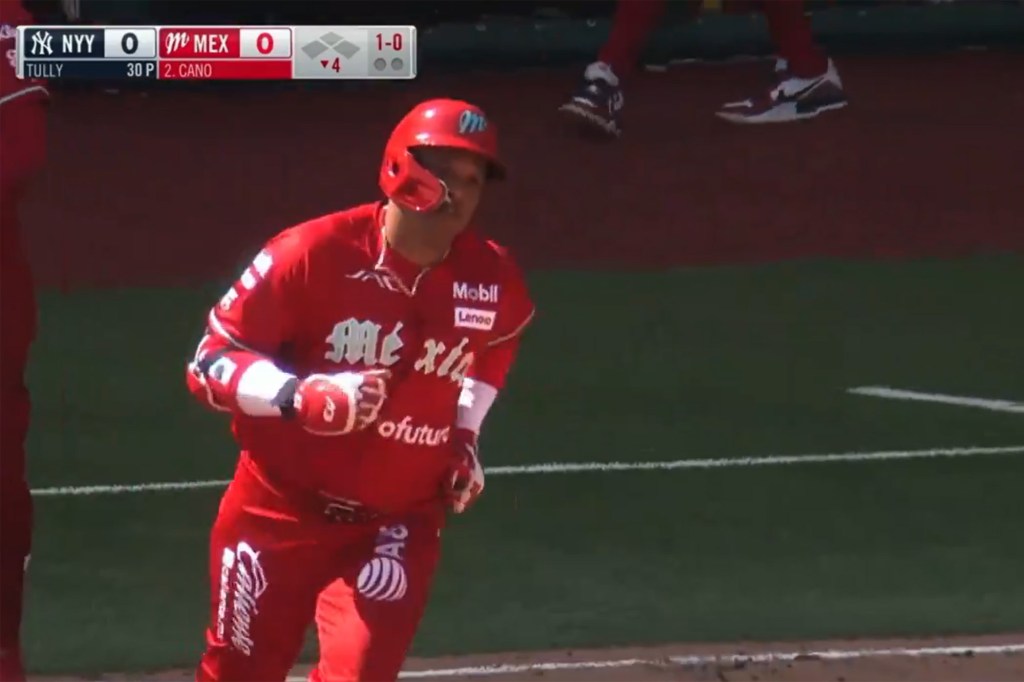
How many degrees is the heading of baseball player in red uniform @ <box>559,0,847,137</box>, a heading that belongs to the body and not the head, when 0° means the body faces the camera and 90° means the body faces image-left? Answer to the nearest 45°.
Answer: approximately 90°

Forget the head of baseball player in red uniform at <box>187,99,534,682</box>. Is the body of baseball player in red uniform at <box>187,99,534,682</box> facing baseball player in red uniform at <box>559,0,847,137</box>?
no

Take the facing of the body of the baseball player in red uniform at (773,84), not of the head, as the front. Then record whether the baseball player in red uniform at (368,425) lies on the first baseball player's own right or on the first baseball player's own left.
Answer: on the first baseball player's own left

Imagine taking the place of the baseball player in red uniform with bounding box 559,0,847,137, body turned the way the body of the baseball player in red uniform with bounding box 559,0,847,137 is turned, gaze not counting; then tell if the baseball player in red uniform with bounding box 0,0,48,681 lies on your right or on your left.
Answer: on your left

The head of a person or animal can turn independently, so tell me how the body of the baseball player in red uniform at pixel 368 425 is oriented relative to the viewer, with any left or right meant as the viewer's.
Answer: facing the viewer and to the right of the viewer
